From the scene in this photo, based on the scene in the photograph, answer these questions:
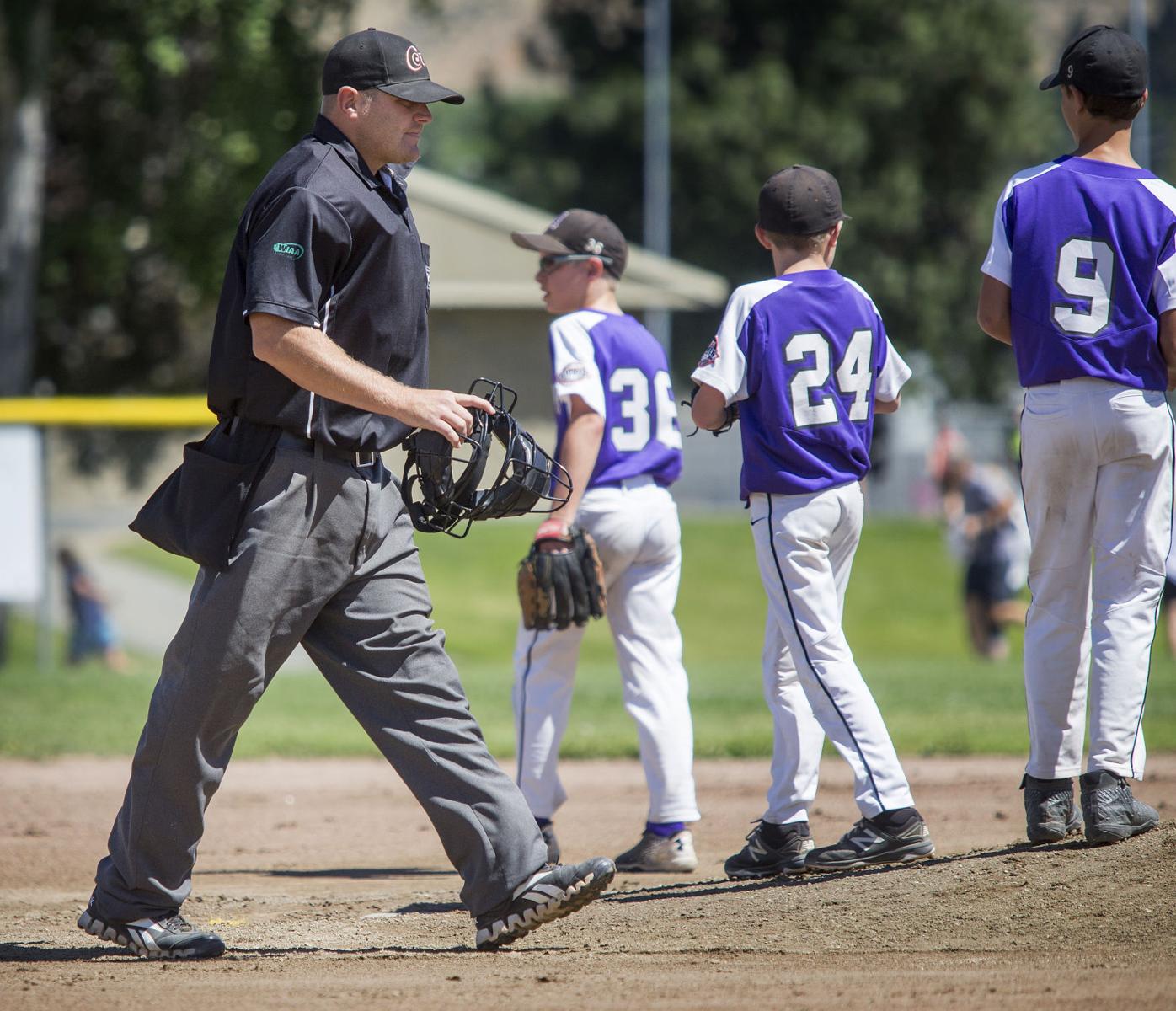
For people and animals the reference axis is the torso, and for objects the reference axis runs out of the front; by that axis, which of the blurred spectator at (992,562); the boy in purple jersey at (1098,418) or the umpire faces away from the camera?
the boy in purple jersey

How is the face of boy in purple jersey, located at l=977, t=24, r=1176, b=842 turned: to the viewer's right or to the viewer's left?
to the viewer's left

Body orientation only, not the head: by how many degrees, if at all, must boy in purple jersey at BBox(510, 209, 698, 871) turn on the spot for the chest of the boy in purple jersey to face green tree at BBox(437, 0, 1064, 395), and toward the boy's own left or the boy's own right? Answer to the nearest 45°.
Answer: approximately 45° to the boy's own right

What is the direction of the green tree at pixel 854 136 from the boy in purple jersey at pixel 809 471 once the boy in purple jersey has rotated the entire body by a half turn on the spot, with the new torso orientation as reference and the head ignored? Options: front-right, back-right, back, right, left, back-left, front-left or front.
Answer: back-left

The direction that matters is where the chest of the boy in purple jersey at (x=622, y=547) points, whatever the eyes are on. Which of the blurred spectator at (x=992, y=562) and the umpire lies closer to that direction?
the blurred spectator

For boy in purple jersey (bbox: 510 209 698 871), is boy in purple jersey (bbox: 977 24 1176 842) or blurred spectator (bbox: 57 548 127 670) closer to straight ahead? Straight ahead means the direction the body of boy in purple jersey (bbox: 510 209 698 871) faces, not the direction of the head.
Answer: the blurred spectator

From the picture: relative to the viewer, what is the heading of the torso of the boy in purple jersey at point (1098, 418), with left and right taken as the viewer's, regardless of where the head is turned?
facing away from the viewer

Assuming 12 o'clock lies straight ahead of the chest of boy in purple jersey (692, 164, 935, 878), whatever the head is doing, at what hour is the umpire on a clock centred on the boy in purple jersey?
The umpire is roughly at 9 o'clock from the boy in purple jersey.

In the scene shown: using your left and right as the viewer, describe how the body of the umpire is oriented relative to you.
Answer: facing to the right of the viewer

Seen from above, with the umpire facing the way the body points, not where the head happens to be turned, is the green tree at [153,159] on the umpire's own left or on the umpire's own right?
on the umpire's own left

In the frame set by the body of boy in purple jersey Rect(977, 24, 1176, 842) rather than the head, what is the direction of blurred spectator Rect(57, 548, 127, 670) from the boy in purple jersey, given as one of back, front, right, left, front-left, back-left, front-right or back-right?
front-left

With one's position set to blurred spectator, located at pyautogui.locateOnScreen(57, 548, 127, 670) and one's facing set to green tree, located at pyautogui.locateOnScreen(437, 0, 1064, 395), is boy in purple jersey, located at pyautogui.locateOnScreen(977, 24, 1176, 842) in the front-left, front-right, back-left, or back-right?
back-right

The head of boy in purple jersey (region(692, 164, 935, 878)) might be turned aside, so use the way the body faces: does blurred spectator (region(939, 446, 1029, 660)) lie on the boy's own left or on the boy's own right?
on the boy's own right

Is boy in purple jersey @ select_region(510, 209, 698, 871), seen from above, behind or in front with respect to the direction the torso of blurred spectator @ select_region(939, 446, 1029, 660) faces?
in front

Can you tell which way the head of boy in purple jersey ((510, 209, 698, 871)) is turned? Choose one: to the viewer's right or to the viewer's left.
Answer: to the viewer's left

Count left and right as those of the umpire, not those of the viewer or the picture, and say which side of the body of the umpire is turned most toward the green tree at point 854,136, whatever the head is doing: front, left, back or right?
left

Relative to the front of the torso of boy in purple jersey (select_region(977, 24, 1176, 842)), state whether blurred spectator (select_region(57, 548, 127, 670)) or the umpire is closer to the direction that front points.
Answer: the blurred spectator

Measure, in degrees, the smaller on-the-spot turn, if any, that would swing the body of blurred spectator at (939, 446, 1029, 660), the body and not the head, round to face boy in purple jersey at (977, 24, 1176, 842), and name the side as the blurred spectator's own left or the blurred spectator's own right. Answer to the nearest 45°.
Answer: approximately 45° to the blurred spectator's own left

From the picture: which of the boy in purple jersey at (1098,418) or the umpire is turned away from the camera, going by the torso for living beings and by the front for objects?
the boy in purple jersey

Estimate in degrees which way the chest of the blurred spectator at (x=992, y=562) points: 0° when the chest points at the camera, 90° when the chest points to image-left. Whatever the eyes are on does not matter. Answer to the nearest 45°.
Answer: approximately 45°
